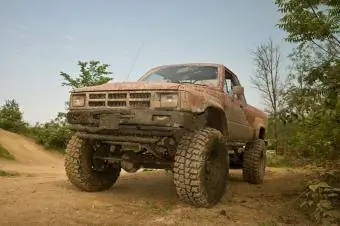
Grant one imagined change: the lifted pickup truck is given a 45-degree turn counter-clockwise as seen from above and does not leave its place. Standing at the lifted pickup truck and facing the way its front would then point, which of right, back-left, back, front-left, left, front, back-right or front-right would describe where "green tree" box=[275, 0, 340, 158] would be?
left

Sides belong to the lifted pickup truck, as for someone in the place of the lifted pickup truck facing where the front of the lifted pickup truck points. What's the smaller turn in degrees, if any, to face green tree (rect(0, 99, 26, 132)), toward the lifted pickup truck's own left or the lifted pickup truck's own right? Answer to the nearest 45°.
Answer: approximately 90° to the lifted pickup truck's own right

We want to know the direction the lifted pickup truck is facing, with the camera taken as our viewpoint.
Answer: facing the viewer and to the left of the viewer
